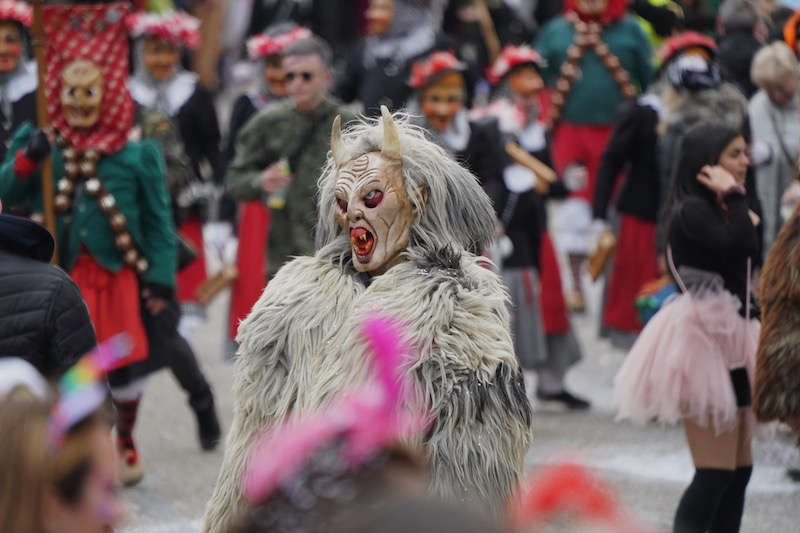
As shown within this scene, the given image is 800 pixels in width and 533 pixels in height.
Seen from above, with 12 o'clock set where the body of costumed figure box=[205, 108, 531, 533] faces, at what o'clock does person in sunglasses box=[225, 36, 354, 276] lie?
person in sunglasses box=[225, 36, 354, 276] is roughly at 4 o'clock from costumed figure box=[205, 108, 531, 533].

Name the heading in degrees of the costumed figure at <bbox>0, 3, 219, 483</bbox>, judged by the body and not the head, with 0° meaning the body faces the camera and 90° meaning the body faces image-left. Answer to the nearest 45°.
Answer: approximately 45°

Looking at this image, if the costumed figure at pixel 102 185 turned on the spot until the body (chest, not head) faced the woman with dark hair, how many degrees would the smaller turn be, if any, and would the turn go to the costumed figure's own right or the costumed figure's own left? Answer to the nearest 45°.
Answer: approximately 90° to the costumed figure's own left

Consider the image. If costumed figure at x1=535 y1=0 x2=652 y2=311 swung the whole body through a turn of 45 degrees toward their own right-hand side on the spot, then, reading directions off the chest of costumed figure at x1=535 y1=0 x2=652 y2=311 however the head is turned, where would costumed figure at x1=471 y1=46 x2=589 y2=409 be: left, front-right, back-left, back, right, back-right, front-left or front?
front-left

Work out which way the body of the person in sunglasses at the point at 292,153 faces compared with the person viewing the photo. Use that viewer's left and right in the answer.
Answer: facing the viewer and to the left of the viewer

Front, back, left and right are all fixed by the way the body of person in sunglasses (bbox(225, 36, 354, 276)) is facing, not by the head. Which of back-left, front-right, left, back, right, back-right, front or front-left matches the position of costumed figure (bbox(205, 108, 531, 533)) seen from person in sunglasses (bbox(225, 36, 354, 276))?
front-left

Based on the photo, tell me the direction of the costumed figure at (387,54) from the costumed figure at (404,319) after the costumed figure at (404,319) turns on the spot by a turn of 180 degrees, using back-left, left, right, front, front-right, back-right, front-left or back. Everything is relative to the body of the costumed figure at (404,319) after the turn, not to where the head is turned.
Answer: front-left

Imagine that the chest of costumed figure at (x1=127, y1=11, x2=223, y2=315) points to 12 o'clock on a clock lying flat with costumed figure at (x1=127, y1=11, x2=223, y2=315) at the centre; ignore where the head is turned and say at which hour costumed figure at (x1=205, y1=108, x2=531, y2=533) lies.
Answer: costumed figure at (x1=205, y1=108, x2=531, y2=533) is roughly at 12 o'clock from costumed figure at (x1=127, y1=11, x2=223, y2=315).

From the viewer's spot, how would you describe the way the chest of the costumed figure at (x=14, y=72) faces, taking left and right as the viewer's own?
facing the viewer

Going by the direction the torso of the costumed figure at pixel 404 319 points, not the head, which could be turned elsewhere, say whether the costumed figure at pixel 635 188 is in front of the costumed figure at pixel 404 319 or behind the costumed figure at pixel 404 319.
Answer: behind
